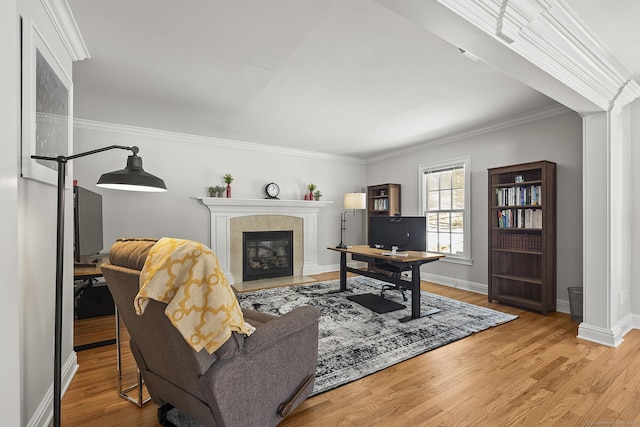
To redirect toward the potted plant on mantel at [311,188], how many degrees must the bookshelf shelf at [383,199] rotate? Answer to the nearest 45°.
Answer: approximately 45° to its right

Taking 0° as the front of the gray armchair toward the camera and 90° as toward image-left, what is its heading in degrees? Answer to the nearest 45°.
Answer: approximately 225°

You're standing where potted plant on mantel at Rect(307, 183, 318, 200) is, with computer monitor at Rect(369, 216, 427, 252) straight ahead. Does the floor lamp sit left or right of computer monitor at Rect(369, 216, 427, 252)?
right

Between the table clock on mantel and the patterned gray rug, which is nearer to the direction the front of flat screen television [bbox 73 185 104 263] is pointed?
the patterned gray rug

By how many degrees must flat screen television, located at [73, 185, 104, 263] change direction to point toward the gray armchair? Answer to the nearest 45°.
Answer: approximately 45° to its right

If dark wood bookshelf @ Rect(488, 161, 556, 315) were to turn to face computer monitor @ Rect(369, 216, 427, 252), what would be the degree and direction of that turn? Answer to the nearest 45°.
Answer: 0° — it already faces it

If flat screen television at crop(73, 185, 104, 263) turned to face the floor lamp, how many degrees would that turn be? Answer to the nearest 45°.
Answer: approximately 45° to its right

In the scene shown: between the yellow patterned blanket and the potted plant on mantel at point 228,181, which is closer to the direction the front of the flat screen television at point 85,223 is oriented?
the yellow patterned blanket
